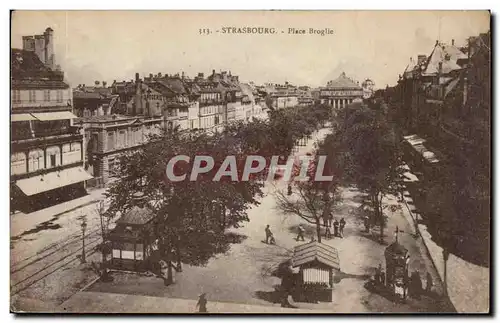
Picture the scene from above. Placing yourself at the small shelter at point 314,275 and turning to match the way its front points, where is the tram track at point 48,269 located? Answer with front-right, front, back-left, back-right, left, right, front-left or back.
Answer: right

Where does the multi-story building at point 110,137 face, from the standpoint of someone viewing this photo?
facing the viewer and to the right of the viewer

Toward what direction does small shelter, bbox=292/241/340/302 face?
toward the camera

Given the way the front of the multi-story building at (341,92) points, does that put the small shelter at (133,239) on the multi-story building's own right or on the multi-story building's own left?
on the multi-story building's own right

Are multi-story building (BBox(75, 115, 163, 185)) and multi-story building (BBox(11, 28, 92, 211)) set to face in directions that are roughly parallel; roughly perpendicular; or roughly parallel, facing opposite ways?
roughly parallel

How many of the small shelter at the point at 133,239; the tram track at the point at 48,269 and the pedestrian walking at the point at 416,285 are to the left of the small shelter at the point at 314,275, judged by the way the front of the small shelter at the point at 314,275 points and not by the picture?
1

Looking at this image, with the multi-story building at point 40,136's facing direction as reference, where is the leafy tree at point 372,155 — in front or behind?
in front

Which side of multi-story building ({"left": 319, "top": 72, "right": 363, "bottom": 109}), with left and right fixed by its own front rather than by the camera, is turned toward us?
front

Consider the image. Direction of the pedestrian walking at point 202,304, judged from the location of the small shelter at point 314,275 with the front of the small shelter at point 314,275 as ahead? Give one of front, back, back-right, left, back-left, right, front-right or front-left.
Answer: right

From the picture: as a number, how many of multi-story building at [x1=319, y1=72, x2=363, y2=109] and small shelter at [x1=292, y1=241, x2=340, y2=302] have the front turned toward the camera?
2
